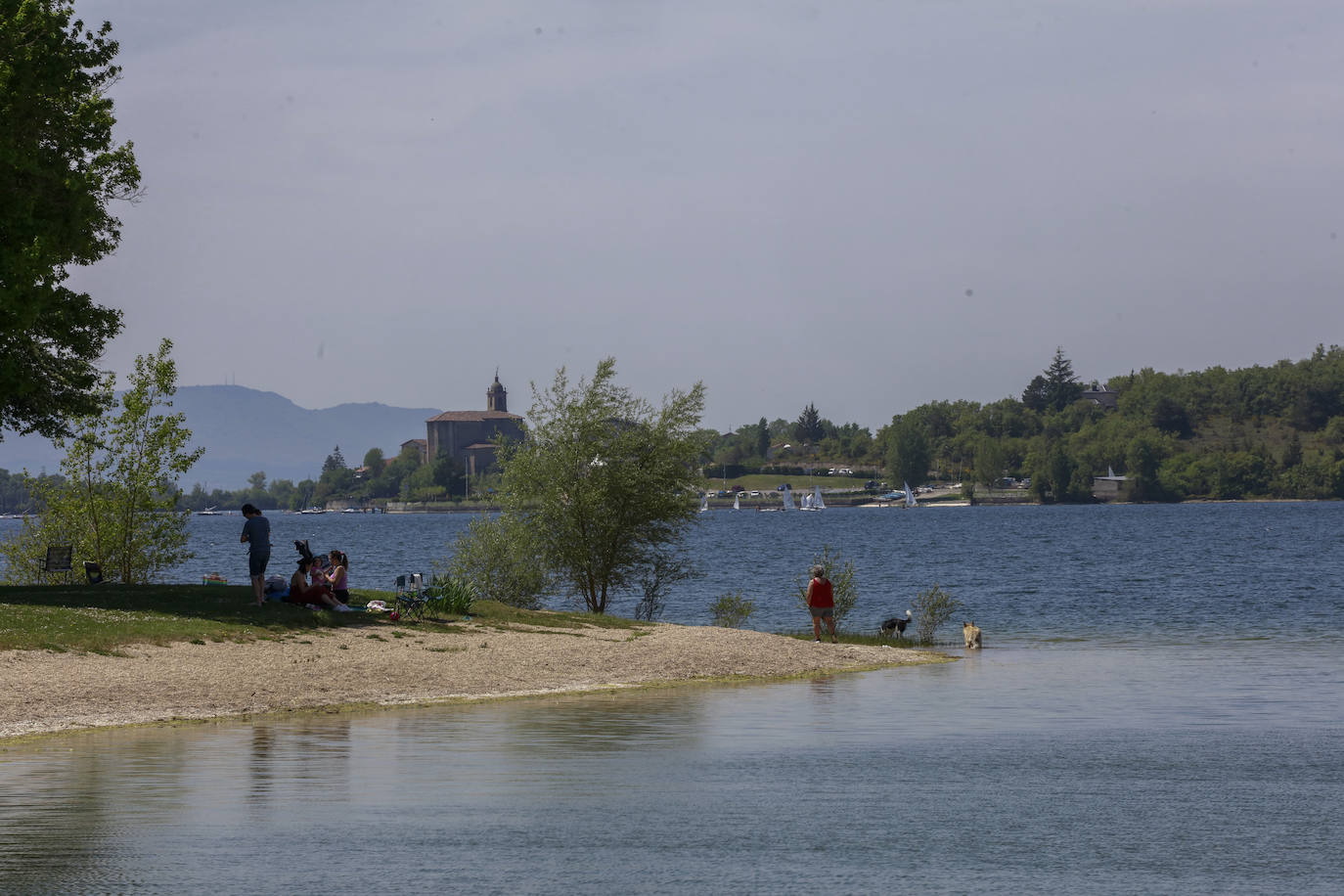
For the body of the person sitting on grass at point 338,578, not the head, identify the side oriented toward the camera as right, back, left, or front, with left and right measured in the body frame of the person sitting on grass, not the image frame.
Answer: left

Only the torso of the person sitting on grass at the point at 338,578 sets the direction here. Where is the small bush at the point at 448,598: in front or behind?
behind

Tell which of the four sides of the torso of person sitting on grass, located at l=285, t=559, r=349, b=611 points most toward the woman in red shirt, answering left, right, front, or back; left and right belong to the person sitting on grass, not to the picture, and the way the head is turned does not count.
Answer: front

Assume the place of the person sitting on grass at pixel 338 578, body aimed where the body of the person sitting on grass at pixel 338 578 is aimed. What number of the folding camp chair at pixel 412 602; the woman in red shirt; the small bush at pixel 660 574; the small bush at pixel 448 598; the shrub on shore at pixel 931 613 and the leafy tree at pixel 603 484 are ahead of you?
0

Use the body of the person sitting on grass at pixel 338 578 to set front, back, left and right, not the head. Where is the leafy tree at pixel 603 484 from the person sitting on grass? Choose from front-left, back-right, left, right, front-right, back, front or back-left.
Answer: back-right

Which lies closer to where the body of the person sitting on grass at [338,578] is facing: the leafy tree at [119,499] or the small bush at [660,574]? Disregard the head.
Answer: the leafy tree

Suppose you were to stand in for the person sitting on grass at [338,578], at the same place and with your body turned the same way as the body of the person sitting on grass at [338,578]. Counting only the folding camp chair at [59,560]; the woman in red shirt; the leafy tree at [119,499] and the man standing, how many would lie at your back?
1

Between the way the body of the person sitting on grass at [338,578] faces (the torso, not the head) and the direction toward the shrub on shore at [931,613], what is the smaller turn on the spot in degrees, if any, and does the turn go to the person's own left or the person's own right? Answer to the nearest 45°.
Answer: approximately 135° to the person's own right

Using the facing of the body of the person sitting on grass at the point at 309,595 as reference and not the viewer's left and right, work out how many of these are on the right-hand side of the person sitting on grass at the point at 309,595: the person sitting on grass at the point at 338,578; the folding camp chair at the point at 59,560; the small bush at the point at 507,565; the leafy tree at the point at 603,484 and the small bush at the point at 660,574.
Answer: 0

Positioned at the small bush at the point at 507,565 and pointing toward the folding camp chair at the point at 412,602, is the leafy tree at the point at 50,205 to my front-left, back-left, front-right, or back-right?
front-right

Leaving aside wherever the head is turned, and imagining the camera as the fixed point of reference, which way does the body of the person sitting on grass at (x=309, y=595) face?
to the viewer's right

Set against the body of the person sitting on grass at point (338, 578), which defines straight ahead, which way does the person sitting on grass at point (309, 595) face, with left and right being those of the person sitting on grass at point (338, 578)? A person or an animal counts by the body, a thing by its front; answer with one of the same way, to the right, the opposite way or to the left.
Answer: the opposite way

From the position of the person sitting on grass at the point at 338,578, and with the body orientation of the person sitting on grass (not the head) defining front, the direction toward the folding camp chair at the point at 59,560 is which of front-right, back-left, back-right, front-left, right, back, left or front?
front-right
